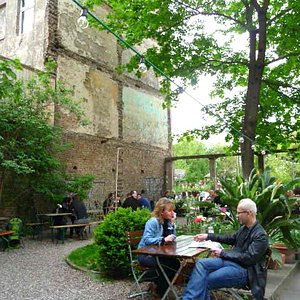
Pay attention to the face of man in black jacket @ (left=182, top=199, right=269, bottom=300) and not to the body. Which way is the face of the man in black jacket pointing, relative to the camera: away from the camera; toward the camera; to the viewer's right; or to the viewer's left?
to the viewer's left

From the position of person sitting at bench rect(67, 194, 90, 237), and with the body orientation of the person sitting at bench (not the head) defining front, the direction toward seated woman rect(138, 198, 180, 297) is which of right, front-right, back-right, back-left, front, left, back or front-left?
back-left

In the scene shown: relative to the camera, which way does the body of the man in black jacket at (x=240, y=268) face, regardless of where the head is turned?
to the viewer's left

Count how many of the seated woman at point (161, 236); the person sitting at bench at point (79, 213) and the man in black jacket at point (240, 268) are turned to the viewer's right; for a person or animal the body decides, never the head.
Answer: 1

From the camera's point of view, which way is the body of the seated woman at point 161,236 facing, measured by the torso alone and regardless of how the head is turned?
to the viewer's right

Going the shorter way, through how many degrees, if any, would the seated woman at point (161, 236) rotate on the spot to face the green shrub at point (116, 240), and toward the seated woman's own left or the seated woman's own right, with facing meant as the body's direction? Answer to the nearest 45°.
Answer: approximately 135° to the seated woman's own left

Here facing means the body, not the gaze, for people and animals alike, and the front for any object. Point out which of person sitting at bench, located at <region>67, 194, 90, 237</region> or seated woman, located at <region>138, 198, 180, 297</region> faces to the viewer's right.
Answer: the seated woman

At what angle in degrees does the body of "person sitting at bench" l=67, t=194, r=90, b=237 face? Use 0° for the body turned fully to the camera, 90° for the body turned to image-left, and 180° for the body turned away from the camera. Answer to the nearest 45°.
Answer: approximately 135°

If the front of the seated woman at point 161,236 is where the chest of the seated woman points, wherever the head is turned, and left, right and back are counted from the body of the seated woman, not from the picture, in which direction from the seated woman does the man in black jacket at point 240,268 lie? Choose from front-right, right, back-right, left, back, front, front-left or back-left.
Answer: front-right

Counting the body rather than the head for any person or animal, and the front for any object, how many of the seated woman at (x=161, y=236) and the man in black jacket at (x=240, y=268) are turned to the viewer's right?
1

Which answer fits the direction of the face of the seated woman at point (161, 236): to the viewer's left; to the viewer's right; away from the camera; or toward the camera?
to the viewer's right

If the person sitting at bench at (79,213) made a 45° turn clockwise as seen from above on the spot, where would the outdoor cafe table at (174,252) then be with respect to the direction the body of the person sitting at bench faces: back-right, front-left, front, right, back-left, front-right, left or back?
back

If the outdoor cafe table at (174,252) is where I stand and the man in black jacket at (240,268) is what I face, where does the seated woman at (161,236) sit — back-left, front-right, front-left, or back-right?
back-left

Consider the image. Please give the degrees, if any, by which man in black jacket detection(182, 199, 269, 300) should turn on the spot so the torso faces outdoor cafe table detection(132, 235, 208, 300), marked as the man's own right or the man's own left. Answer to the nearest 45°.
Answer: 0° — they already face it

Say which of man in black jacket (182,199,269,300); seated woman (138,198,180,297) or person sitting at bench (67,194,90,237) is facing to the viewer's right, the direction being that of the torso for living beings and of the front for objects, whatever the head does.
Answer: the seated woman
